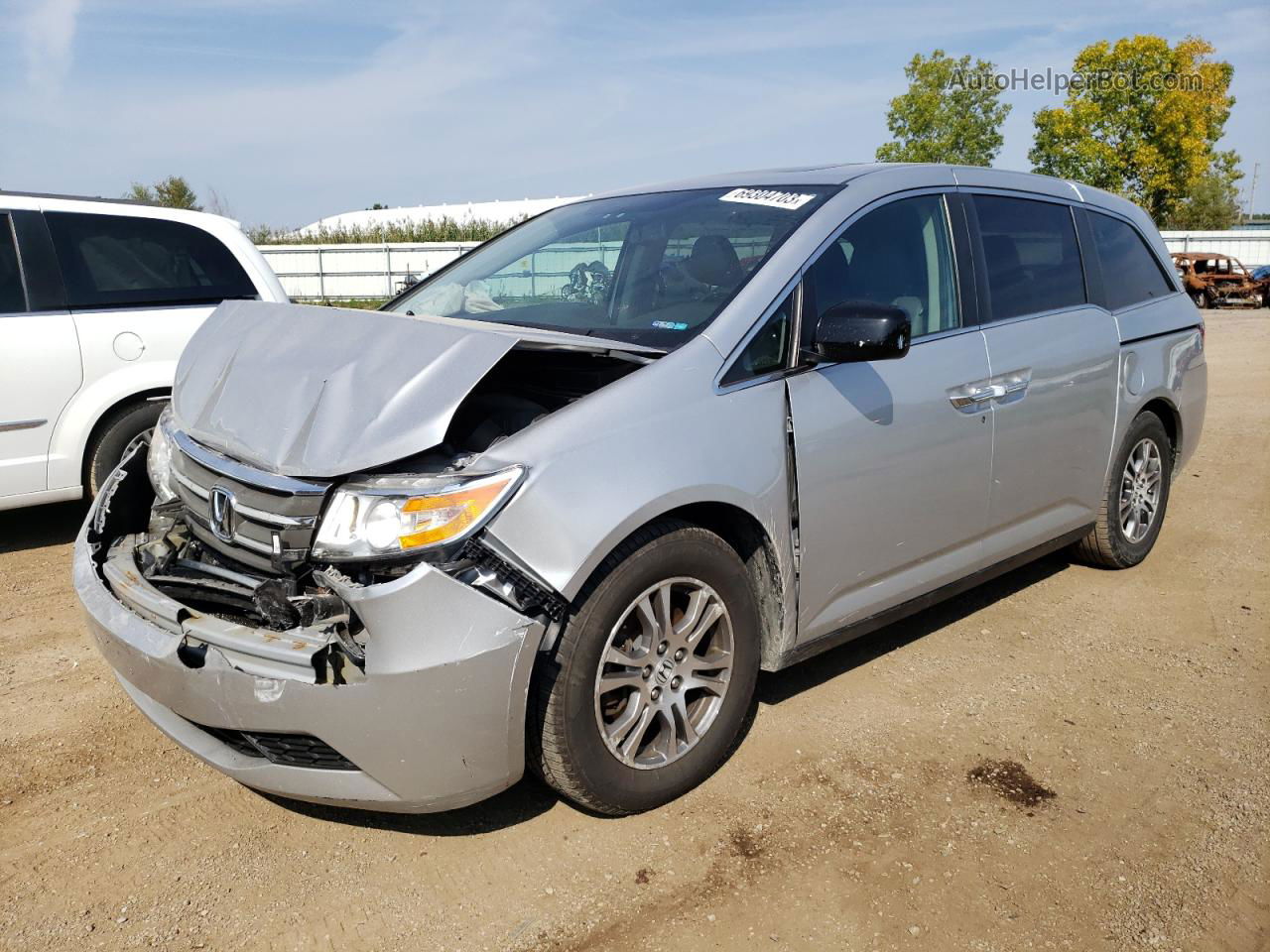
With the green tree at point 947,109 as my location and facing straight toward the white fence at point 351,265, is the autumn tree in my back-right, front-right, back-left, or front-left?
back-left

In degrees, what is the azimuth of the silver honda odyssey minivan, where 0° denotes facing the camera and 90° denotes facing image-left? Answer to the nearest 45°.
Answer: approximately 45°

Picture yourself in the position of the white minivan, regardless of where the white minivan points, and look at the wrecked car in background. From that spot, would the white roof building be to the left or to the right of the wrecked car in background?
left

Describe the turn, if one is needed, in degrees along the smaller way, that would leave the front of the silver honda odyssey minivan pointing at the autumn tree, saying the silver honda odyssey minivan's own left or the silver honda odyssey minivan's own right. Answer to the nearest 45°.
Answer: approximately 180°

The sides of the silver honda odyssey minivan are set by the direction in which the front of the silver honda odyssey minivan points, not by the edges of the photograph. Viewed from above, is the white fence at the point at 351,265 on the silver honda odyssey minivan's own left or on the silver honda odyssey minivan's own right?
on the silver honda odyssey minivan's own right

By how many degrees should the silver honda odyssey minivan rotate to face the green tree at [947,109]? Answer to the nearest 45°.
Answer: approximately 135° to its right

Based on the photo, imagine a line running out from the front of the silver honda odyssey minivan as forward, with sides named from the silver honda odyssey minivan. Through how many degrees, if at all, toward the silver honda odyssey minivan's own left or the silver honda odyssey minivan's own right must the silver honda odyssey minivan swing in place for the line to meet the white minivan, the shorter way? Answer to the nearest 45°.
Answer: approximately 90° to the silver honda odyssey minivan's own right

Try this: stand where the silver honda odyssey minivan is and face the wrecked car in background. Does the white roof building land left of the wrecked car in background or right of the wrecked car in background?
left

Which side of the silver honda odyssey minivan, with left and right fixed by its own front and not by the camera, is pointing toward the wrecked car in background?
back

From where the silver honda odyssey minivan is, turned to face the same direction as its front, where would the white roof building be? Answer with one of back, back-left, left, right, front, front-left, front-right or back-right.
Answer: back-right
